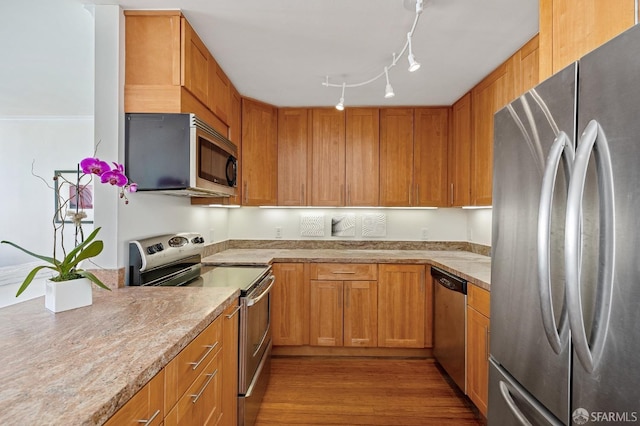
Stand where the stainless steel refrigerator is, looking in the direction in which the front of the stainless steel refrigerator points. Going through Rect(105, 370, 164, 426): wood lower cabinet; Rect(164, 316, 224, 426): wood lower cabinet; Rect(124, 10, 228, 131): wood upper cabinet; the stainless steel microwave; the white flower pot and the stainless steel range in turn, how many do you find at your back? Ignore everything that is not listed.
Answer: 0

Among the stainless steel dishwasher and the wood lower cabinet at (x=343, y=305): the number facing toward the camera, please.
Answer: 1

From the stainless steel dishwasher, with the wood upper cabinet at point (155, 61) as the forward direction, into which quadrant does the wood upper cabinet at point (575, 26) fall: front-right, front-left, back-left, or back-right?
front-left

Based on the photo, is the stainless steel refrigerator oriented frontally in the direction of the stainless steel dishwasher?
no

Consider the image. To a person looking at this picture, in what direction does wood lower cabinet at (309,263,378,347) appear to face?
facing the viewer

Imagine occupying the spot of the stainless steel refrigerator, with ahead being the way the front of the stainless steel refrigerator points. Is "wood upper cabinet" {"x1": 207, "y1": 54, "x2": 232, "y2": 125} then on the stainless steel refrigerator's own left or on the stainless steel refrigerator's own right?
on the stainless steel refrigerator's own right

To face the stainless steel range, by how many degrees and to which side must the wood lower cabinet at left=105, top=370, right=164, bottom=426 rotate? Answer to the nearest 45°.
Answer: approximately 90° to its left

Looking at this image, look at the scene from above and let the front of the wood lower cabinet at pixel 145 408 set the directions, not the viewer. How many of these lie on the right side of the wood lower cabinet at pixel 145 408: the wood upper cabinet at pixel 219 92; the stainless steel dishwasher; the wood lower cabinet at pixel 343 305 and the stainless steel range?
0

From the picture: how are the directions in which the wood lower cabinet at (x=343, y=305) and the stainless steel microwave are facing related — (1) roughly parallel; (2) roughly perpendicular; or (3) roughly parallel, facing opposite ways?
roughly perpendicular

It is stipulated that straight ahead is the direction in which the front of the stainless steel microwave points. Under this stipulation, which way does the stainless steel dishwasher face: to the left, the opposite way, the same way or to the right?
the opposite way

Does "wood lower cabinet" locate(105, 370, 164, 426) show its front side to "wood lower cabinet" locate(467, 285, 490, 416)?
no

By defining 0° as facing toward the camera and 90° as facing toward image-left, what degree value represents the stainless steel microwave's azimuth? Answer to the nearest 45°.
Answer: approximately 315°

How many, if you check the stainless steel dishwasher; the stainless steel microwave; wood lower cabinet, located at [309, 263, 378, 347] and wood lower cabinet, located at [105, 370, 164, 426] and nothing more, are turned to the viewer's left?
1

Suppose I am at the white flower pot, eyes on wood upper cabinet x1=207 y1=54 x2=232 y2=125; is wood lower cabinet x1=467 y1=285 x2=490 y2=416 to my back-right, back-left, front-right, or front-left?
front-right

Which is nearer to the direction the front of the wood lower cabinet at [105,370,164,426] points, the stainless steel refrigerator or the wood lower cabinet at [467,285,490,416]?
the stainless steel refrigerator

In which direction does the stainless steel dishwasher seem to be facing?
to the viewer's left
